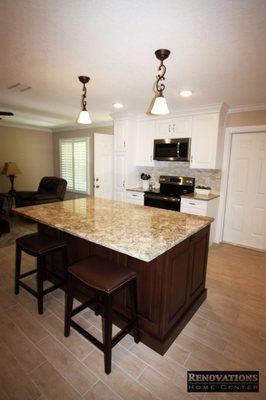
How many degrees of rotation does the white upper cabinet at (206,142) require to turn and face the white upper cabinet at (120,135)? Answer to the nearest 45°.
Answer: approximately 45° to its right

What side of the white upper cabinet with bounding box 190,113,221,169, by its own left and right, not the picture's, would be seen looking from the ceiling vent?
front

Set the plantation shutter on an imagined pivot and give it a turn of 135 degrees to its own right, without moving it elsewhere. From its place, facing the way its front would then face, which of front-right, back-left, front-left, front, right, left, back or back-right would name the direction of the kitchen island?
back

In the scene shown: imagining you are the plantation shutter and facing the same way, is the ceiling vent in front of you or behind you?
in front

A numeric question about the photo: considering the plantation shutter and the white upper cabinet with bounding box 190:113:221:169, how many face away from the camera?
0

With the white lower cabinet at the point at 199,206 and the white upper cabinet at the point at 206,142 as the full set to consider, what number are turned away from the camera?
0

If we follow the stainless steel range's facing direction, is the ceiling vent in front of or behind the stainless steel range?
in front

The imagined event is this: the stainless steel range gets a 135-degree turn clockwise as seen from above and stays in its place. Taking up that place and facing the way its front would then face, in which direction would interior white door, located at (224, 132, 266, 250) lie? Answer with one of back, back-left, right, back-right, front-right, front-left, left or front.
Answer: right

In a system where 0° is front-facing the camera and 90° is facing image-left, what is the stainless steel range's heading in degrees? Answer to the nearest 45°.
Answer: approximately 45°

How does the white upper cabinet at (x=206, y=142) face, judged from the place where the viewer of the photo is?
facing the viewer and to the left of the viewer

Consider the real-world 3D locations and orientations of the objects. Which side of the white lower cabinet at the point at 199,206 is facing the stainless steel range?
right
